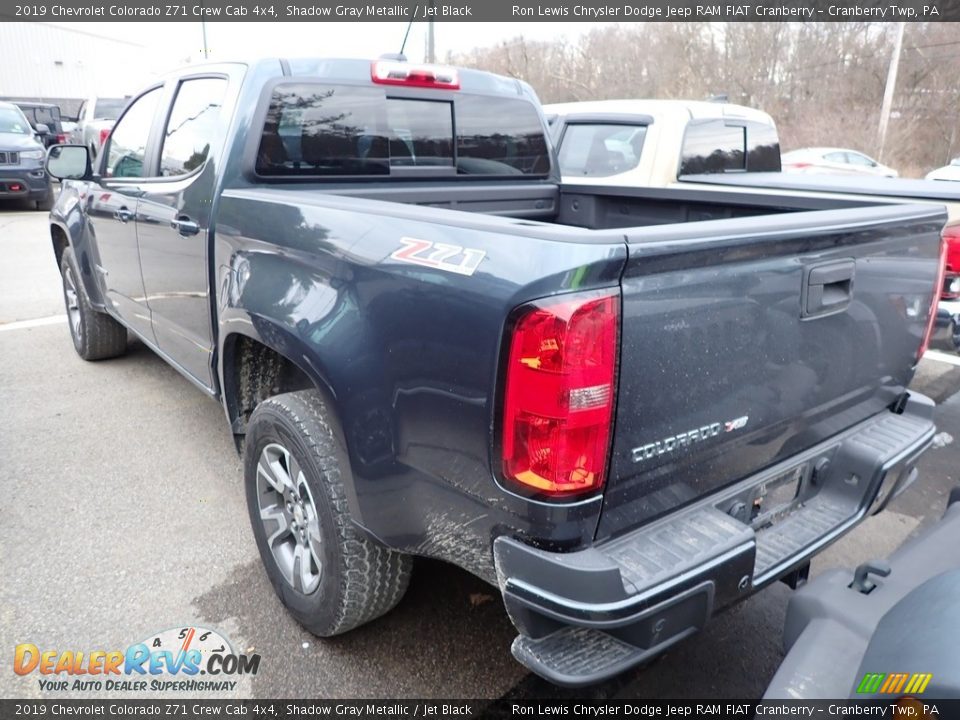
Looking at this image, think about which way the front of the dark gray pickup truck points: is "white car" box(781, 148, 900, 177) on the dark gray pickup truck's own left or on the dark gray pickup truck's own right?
on the dark gray pickup truck's own right

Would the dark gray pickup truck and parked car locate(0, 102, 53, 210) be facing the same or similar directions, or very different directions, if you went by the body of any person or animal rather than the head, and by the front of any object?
very different directions

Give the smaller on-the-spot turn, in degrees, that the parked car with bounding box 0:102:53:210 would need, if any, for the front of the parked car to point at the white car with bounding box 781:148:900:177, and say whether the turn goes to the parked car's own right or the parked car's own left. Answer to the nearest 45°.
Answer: approximately 90° to the parked car's own left

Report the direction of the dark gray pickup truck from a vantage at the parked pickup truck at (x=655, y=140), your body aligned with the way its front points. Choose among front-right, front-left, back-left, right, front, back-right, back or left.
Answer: back-left

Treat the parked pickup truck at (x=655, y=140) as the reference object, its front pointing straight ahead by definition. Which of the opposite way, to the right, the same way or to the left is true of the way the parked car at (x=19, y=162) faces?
the opposite way

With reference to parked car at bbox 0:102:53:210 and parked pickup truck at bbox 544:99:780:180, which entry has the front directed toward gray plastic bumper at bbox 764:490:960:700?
parked car at bbox 0:102:53:210

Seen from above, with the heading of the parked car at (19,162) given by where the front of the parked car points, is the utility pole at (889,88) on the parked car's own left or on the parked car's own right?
on the parked car's own left

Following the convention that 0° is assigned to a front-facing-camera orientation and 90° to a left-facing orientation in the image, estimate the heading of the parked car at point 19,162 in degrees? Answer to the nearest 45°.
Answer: approximately 0°

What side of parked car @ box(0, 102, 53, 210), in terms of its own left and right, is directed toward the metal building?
back

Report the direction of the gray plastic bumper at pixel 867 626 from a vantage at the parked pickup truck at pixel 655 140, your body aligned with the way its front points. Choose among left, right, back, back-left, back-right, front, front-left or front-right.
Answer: back-left

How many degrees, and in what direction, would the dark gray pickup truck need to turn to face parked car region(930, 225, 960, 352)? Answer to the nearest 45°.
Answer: approximately 90° to its right

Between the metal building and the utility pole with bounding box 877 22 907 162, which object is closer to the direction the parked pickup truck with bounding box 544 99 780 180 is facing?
the metal building
